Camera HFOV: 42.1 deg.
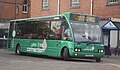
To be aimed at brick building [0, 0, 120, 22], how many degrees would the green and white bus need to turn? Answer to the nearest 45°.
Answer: approximately 135° to its left

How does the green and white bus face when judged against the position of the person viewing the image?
facing the viewer and to the right of the viewer
